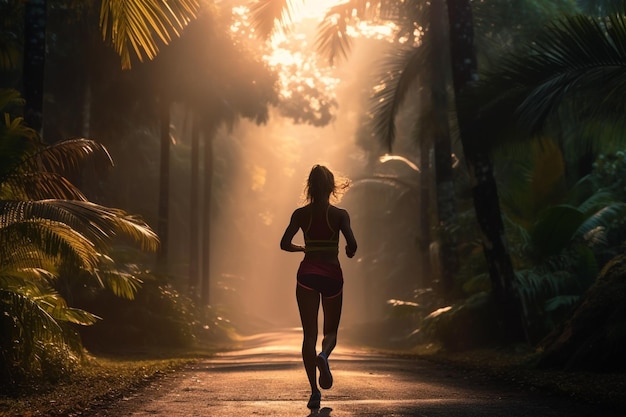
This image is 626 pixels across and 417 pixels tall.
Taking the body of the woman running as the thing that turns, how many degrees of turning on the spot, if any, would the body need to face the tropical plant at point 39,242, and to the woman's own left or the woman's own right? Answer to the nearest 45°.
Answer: approximately 45° to the woman's own left

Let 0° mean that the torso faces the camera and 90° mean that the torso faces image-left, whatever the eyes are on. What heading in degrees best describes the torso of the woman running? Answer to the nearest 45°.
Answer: approximately 180°

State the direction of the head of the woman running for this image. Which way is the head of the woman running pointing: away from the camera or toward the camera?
away from the camera
